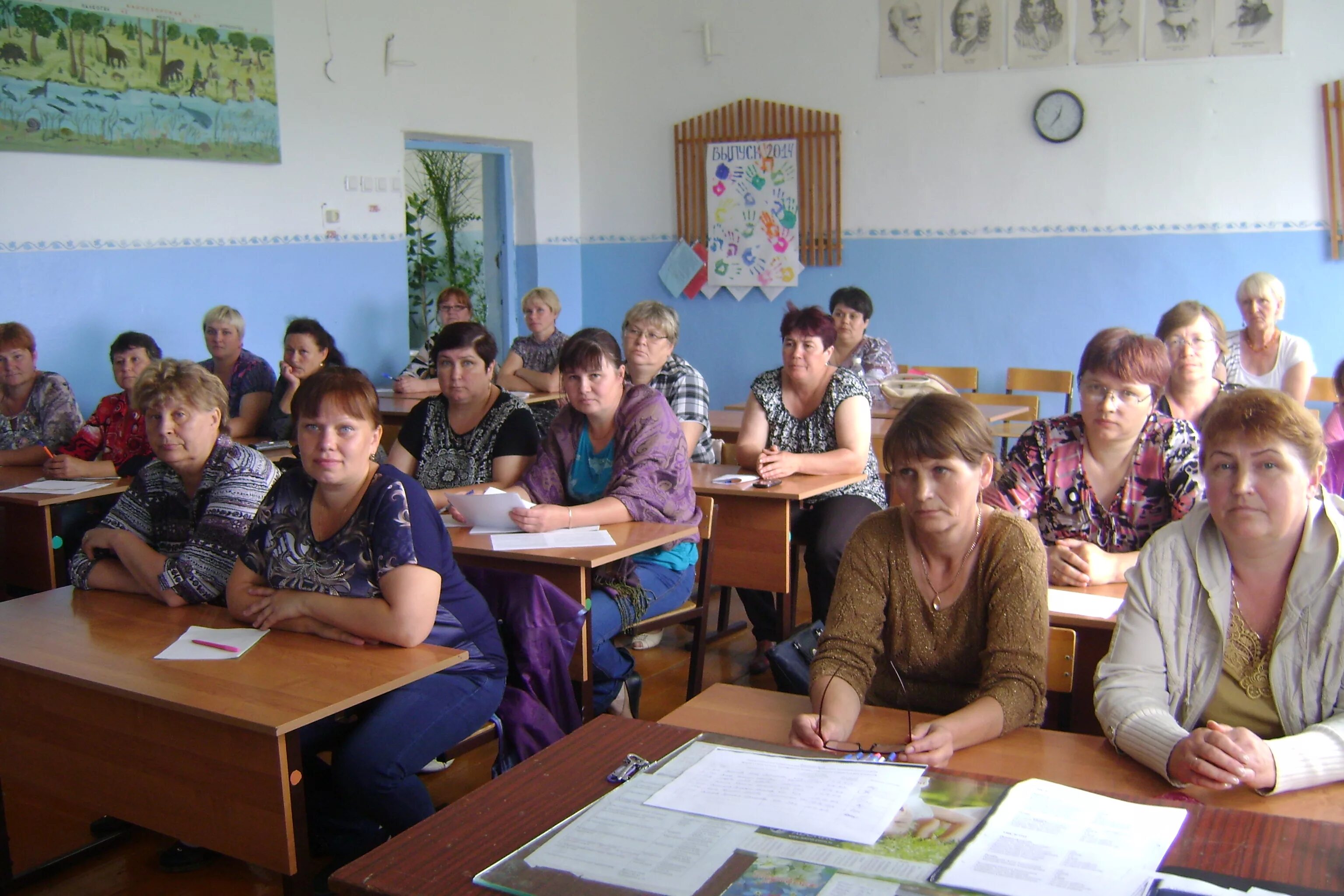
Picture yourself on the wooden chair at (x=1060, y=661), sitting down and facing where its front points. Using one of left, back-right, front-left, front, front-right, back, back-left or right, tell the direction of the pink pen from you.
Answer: front-right

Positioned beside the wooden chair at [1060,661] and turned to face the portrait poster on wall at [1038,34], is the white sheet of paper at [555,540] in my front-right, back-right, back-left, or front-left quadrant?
front-left

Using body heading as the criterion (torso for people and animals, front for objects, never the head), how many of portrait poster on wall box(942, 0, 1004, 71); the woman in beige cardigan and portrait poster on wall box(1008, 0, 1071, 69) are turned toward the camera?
3

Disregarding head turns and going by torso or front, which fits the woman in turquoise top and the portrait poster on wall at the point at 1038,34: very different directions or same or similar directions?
same or similar directions

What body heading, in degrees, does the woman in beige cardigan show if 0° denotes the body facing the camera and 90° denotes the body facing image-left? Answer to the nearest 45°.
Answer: approximately 0°

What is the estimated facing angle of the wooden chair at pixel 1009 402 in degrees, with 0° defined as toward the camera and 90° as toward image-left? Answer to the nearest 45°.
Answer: approximately 45°

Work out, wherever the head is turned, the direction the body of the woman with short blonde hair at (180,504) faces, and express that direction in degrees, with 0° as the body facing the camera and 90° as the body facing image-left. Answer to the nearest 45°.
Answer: approximately 45°

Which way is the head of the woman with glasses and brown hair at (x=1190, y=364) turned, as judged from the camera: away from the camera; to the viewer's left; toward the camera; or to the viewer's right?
toward the camera

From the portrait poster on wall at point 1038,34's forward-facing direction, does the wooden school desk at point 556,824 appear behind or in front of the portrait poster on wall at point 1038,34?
in front

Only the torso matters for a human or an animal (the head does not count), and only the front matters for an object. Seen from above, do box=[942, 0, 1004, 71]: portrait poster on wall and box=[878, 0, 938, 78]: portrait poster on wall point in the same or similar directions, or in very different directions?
same or similar directions

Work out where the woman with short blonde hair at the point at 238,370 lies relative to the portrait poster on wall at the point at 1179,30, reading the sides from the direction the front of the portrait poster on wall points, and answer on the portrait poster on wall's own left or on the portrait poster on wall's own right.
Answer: on the portrait poster on wall's own right

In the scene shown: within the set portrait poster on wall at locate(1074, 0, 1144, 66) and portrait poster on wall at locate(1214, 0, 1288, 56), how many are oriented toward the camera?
2

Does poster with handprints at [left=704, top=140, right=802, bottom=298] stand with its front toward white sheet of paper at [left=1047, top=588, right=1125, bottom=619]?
yes

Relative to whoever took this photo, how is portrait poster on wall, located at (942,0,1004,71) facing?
facing the viewer

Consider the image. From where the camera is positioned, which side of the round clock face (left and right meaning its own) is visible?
front

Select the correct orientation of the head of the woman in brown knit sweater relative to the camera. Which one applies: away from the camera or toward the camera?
toward the camera

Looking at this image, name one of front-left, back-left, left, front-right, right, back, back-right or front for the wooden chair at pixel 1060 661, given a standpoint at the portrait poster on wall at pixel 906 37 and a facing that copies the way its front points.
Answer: front

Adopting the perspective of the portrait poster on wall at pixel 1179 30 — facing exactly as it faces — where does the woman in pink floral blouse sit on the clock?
The woman in pink floral blouse is roughly at 12 o'clock from the portrait poster on wall.
